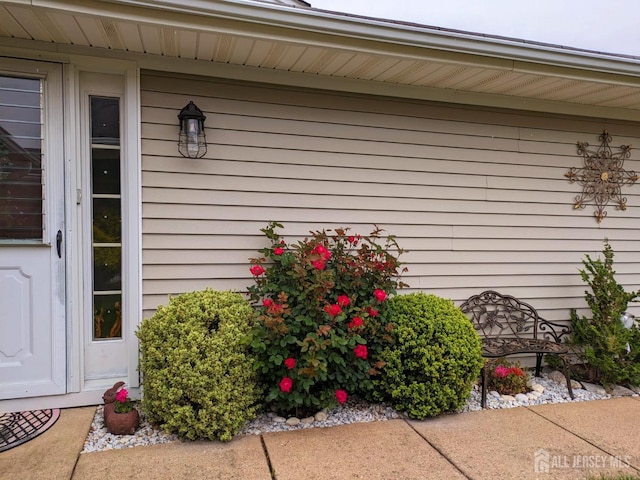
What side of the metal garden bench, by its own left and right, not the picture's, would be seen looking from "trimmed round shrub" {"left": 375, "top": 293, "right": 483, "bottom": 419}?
right

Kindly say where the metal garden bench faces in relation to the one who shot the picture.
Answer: facing the viewer and to the right of the viewer

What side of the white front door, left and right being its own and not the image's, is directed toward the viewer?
front

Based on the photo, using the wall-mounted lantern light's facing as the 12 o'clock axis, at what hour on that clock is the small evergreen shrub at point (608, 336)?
The small evergreen shrub is roughly at 9 o'clock from the wall-mounted lantern light.

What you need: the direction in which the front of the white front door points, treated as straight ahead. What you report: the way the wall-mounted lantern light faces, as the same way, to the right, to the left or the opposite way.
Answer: the same way

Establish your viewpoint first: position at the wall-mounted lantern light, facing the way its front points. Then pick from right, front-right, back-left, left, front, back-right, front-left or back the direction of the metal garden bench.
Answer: left

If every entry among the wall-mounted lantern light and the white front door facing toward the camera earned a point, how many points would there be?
2

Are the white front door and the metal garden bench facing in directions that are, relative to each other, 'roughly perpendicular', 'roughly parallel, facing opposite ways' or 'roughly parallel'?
roughly parallel

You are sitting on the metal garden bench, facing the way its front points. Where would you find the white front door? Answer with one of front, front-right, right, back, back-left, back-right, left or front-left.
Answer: right

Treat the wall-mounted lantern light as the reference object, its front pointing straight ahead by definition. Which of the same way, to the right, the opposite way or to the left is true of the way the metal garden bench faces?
the same way

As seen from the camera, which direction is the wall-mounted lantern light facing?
toward the camera

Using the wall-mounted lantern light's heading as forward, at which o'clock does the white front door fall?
The white front door is roughly at 3 o'clock from the wall-mounted lantern light.

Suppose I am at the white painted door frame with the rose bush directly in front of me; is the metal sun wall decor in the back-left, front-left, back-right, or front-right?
front-left
